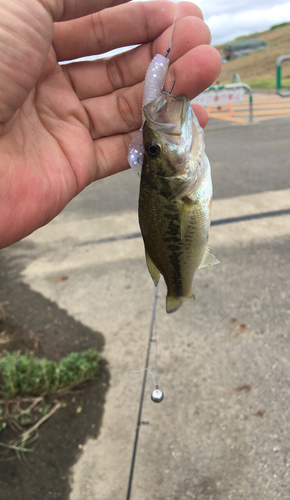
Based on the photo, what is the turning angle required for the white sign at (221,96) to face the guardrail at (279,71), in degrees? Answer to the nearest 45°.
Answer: approximately 135° to its left

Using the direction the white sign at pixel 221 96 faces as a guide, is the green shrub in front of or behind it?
in front

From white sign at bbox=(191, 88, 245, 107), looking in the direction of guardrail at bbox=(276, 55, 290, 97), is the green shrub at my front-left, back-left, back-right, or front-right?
back-right

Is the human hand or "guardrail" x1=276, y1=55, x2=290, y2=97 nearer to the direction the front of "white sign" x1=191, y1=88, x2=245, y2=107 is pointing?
the human hand

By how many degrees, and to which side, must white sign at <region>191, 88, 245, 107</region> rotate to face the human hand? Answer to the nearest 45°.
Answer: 0° — it already faces them

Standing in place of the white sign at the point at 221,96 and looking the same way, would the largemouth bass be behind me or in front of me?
in front

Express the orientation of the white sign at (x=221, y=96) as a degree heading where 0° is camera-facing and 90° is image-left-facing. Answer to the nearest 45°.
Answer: approximately 0°

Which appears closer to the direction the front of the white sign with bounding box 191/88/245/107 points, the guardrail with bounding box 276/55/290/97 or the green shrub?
the green shrub
